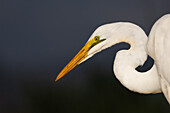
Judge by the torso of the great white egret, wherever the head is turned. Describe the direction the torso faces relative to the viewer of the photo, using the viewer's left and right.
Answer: facing to the left of the viewer
